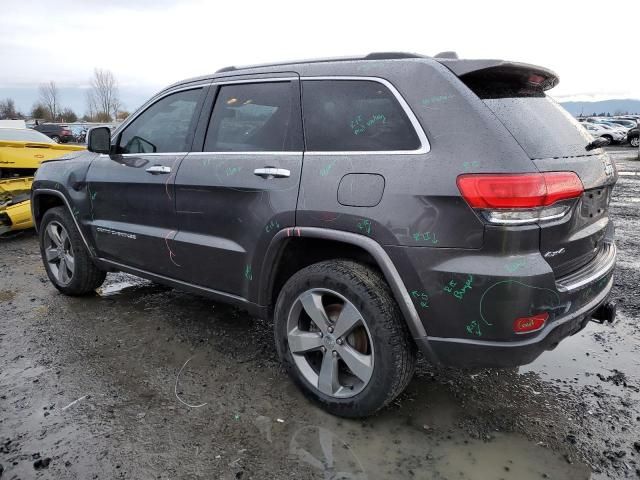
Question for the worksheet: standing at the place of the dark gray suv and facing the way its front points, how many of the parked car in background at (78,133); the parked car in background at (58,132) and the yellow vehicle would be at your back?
0

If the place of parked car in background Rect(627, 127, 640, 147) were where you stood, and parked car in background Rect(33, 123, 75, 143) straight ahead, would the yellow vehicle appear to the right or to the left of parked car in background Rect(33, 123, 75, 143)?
left

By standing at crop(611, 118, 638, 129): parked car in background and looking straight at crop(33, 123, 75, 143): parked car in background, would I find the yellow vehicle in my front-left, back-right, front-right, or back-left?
front-left

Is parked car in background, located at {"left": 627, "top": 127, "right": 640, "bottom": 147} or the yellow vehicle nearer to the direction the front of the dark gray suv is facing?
the yellow vehicle

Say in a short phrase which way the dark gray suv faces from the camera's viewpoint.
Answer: facing away from the viewer and to the left of the viewer

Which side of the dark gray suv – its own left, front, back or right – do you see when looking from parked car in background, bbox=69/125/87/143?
front

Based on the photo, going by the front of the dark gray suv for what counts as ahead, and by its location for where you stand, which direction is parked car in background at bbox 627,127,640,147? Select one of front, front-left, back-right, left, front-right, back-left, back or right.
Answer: right

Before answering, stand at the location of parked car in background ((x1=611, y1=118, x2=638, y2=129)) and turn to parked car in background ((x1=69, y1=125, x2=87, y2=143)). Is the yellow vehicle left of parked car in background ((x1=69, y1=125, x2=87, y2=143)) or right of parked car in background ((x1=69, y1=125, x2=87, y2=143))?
left

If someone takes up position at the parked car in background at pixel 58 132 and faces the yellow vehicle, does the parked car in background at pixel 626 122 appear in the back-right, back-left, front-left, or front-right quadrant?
front-left

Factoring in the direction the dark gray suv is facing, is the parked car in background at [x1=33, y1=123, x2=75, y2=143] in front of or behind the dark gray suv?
in front
